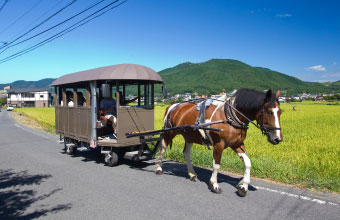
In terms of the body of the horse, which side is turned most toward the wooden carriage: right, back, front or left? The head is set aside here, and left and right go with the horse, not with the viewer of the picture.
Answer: back

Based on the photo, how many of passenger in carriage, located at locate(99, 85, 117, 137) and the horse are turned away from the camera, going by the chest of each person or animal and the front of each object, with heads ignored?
0

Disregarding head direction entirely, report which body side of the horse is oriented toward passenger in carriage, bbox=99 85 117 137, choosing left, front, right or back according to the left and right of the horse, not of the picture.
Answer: back

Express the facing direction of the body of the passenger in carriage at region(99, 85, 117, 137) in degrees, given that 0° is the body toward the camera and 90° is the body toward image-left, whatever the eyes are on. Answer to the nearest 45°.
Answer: approximately 315°

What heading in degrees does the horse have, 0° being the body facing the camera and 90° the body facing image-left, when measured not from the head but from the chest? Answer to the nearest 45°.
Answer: approximately 315°
